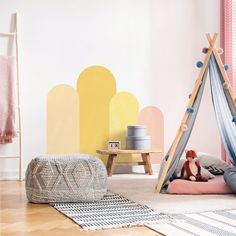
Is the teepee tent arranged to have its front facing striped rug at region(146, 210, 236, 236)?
yes

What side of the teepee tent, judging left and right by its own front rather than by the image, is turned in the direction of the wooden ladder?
right

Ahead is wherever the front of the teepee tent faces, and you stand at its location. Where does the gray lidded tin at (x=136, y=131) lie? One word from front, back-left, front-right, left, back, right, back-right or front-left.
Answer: back-right

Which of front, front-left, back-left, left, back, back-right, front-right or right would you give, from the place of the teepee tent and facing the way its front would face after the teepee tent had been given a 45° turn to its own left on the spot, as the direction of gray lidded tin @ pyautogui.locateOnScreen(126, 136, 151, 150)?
back

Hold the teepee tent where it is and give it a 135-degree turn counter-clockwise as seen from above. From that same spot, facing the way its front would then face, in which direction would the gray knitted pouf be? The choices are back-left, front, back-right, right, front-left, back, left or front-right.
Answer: back

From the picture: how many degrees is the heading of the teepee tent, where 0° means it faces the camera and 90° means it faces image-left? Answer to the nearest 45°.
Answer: approximately 0°

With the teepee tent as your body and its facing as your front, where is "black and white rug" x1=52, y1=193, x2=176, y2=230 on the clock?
The black and white rug is roughly at 1 o'clock from the teepee tent.

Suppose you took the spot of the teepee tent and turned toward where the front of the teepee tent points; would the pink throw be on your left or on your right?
on your right
